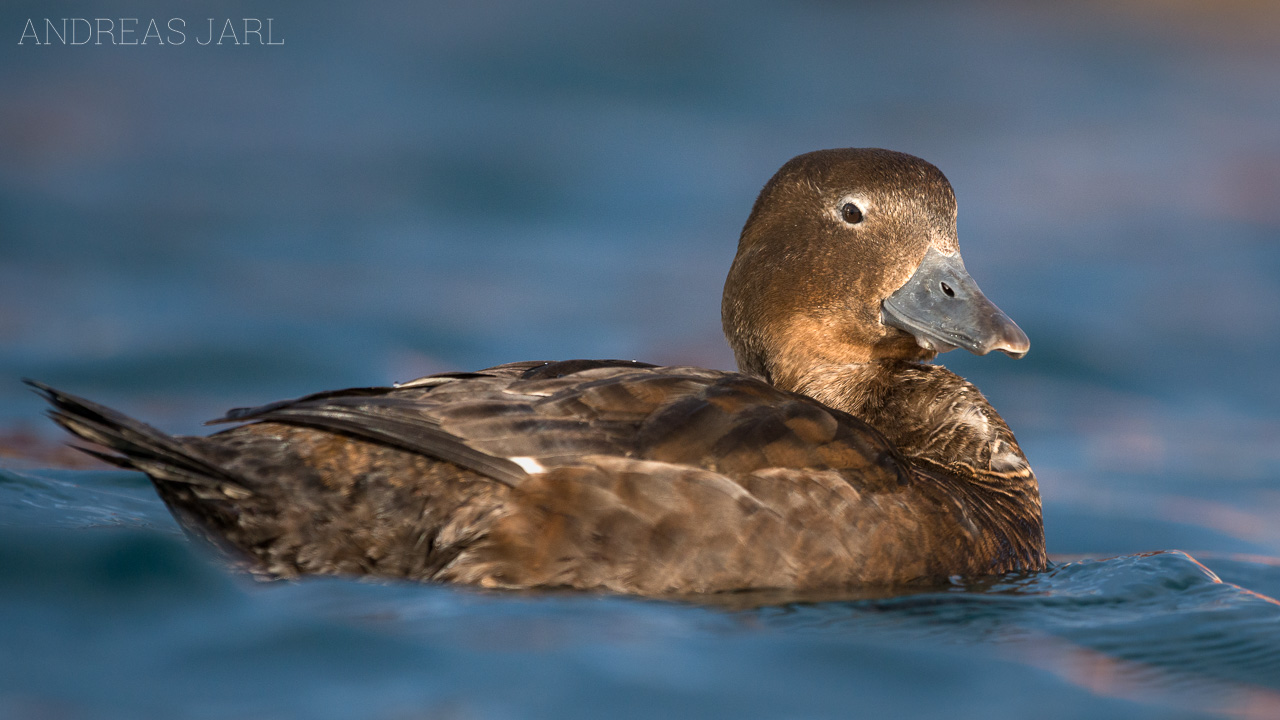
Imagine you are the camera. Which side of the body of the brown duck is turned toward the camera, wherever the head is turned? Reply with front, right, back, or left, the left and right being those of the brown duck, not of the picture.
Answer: right
